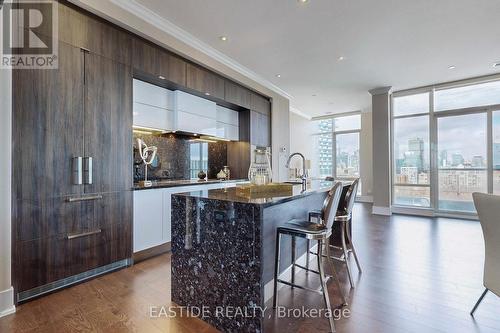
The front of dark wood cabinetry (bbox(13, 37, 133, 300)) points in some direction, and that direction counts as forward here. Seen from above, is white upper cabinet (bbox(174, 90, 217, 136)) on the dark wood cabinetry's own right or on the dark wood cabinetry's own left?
on the dark wood cabinetry's own left

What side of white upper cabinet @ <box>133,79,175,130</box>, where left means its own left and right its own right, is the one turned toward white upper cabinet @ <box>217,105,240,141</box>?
left

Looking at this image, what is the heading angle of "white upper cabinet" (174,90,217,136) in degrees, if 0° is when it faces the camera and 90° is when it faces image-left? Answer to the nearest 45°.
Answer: approximately 315°

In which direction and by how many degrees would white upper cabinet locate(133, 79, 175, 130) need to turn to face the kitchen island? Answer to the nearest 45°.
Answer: approximately 45° to its right

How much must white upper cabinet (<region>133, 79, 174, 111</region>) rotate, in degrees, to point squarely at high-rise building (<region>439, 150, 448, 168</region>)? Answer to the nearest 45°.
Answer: approximately 45° to its left

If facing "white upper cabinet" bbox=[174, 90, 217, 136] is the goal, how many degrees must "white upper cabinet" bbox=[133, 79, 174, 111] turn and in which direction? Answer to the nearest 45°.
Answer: approximately 90° to its left

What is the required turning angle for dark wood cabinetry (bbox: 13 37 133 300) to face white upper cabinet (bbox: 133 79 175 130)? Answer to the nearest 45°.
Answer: approximately 90° to its left

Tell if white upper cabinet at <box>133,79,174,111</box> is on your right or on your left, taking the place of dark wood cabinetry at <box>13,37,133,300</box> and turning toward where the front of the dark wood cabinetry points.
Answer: on your left

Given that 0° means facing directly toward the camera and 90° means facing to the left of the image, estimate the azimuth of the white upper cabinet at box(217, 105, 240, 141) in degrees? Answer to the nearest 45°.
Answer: approximately 315°
